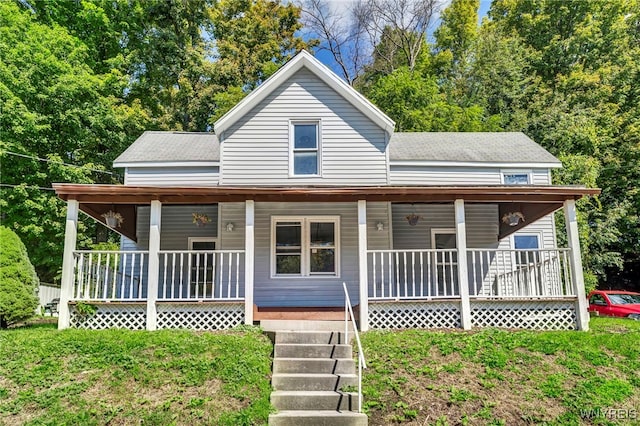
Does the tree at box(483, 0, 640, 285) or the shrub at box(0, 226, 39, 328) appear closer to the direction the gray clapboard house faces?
the shrub

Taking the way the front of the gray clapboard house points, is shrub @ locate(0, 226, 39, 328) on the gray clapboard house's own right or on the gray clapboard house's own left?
on the gray clapboard house's own right

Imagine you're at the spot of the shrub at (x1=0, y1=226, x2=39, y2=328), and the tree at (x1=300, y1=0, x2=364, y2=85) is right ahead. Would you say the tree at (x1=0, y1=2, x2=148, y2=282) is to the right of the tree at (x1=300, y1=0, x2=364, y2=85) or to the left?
left

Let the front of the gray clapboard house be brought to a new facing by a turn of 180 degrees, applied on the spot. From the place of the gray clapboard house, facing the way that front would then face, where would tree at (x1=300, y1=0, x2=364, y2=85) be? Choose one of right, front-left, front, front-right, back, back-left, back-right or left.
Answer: front

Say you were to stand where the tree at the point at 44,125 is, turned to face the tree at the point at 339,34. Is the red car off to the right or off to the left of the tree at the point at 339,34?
right

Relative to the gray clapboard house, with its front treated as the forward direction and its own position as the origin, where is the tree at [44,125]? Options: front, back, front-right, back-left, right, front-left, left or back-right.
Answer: back-right

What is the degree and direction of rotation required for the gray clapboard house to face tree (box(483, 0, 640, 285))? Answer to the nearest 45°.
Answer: approximately 135° to its left

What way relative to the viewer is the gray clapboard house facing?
toward the camera

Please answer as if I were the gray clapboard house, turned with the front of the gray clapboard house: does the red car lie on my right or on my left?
on my left
